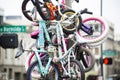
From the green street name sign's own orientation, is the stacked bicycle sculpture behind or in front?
in front

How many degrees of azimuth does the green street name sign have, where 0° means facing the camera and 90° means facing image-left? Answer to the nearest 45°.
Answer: approximately 0°
